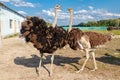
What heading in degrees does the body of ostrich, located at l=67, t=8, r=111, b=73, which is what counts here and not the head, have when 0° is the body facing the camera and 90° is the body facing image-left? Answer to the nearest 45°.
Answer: approximately 90°

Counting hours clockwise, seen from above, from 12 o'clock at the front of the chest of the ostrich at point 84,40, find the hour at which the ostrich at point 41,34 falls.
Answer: the ostrich at point 41,34 is roughly at 11 o'clock from the ostrich at point 84,40.
